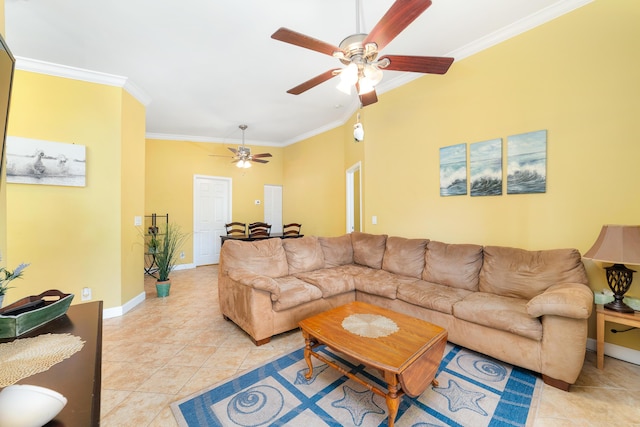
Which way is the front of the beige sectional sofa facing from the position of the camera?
facing the viewer and to the left of the viewer

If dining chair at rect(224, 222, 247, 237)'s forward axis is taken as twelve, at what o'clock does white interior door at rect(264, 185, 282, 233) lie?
The white interior door is roughly at 8 o'clock from the dining chair.

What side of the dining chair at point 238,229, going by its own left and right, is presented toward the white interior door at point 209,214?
right

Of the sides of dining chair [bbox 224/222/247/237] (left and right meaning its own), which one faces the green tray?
front

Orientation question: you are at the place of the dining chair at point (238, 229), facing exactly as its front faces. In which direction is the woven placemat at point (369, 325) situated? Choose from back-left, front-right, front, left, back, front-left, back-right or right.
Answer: front

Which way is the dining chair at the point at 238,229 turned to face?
toward the camera

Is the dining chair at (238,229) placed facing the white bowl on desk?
yes

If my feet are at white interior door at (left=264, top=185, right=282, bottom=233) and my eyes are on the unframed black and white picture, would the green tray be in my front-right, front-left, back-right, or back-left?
front-left

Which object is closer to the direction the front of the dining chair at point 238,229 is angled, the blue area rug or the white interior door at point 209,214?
the blue area rug

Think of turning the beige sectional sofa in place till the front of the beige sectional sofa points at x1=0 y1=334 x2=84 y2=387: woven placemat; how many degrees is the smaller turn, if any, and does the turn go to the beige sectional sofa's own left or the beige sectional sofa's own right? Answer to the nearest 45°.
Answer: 0° — it already faces it

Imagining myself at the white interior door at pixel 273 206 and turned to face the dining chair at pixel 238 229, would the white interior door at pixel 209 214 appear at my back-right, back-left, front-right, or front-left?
front-right

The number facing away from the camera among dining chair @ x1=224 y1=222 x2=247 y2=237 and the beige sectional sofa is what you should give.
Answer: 0

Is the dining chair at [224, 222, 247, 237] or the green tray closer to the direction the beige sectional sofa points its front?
the green tray
